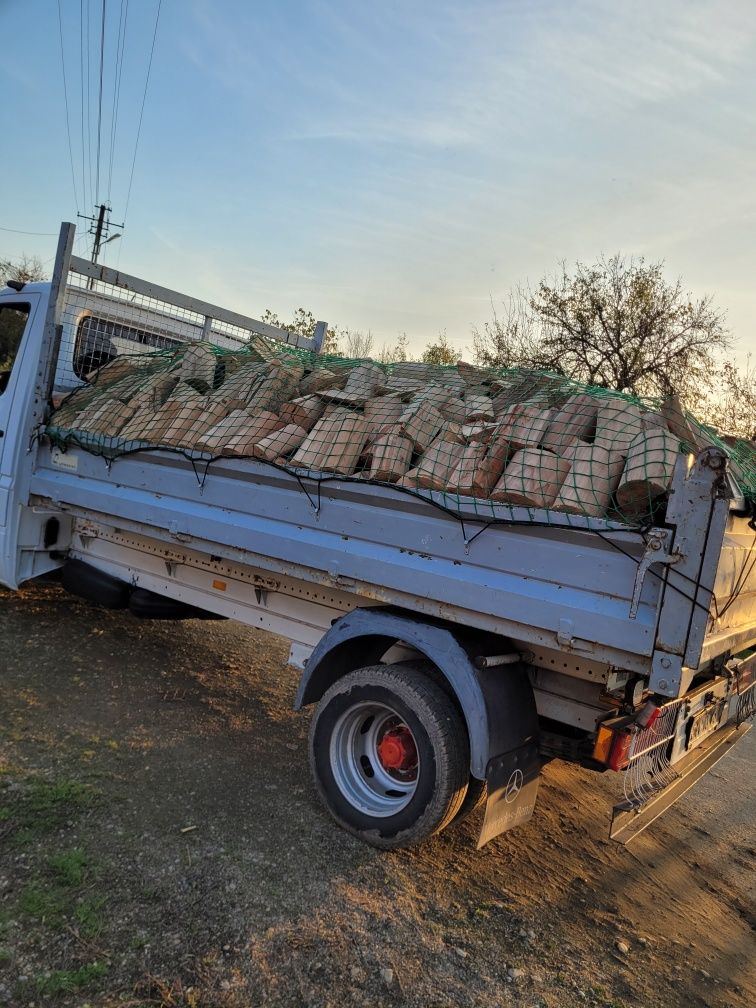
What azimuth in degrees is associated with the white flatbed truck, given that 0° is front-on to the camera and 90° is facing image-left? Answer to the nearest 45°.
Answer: approximately 135°

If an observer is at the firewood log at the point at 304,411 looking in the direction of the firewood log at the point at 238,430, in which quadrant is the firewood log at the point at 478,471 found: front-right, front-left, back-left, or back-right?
back-left

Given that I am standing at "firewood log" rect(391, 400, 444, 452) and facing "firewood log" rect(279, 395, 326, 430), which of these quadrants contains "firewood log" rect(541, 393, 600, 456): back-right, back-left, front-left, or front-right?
back-right
